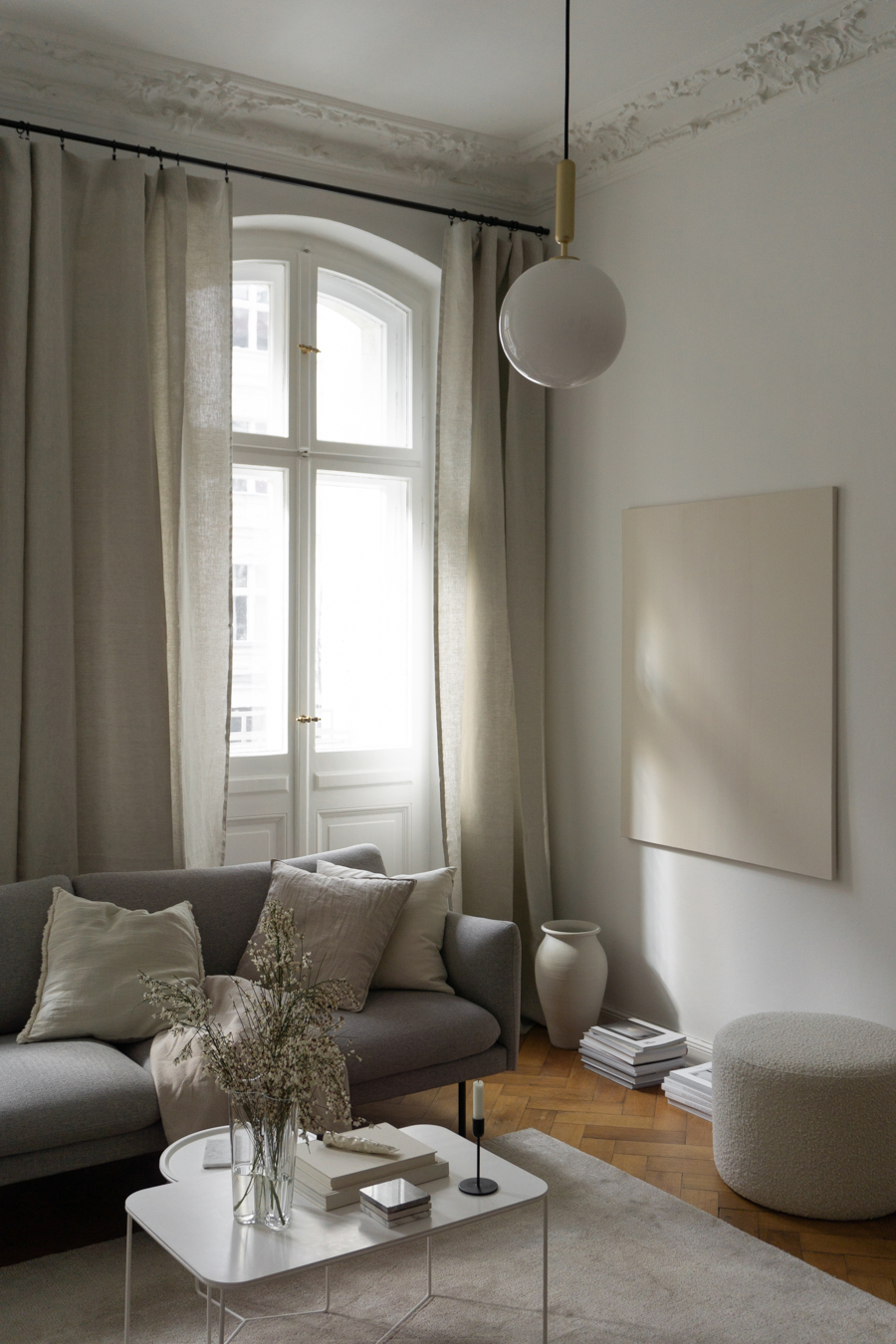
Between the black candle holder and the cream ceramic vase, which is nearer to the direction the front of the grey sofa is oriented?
the black candle holder

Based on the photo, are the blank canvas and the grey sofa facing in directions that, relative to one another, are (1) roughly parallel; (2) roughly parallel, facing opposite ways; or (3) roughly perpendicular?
roughly perpendicular

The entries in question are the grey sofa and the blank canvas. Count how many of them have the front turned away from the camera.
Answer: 0

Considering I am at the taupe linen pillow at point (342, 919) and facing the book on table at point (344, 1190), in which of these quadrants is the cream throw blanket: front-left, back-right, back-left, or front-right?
front-right

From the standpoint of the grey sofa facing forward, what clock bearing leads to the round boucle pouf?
The round boucle pouf is roughly at 11 o'clock from the grey sofa.

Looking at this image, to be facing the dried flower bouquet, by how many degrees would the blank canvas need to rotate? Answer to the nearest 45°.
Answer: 0° — it already faces it

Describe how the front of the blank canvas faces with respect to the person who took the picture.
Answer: facing the viewer and to the left of the viewer

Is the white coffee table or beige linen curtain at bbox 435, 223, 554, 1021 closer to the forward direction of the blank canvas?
the white coffee table

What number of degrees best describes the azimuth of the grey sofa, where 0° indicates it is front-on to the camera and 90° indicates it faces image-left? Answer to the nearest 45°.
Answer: approximately 315°

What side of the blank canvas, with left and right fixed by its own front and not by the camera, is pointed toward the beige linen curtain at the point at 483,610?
right

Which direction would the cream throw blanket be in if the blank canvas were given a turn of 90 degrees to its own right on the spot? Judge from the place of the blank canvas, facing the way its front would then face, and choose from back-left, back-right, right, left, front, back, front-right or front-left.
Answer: left

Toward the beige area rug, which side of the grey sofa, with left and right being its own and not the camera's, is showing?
front

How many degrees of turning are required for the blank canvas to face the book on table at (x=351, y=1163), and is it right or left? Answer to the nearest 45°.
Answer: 0° — it already faces it

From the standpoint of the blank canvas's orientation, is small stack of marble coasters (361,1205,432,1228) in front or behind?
in front
